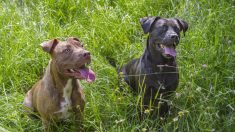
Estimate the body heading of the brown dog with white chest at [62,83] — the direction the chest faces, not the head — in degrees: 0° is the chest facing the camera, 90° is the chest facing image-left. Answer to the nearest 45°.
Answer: approximately 315°

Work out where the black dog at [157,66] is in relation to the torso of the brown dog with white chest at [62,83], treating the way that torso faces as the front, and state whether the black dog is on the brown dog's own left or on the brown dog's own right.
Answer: on the brown dog's own left

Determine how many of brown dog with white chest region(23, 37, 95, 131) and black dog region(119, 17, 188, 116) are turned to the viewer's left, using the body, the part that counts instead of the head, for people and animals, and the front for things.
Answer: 0

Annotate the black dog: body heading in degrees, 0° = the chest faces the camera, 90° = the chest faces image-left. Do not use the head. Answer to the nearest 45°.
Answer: approximately 315°

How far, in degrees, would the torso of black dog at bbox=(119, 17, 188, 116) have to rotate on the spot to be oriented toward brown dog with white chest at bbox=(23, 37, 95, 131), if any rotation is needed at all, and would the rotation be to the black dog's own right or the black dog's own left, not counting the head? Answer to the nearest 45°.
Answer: approximately 135° to the black dog's own right
